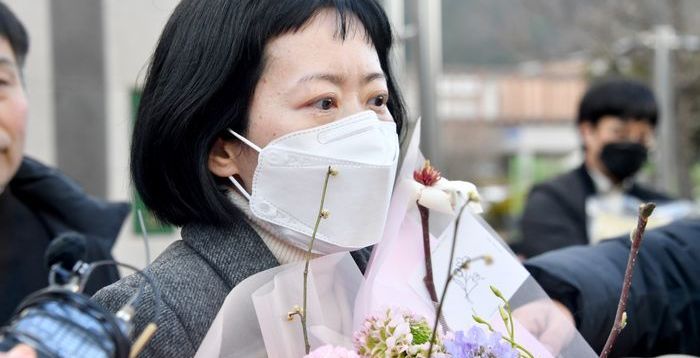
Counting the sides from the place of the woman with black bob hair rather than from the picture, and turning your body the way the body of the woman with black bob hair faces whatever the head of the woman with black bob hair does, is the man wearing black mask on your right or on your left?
on your left

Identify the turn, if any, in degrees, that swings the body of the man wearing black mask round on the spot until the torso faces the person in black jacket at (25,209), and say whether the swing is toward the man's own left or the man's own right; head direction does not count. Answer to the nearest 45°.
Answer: approximately 90° to the man's own right

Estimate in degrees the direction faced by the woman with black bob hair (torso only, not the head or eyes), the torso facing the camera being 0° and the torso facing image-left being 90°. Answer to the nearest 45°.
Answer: approximately 315°

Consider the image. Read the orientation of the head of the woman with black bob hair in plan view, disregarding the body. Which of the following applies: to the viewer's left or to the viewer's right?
to the viewer's right

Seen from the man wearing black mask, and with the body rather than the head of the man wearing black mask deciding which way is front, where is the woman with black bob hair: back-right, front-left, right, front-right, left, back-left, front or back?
front-right
